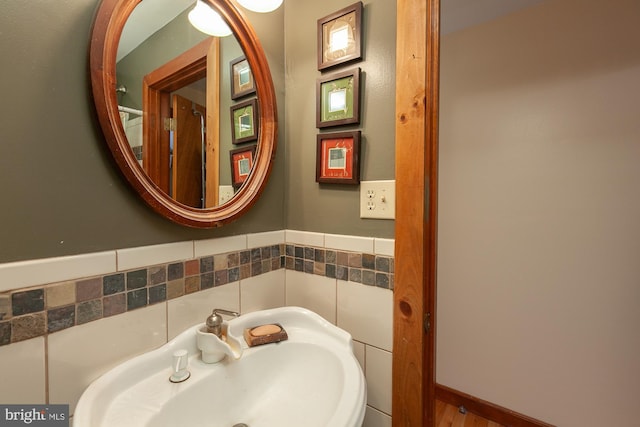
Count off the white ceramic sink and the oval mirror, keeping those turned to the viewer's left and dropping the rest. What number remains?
0

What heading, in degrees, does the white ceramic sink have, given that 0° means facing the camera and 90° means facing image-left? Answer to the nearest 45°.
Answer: approximately 315°

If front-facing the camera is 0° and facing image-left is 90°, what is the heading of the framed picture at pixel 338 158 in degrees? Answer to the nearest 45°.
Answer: approximately 45°
